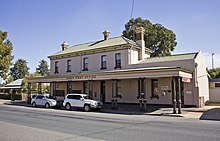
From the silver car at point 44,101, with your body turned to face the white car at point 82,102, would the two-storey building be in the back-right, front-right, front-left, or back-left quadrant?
front-left

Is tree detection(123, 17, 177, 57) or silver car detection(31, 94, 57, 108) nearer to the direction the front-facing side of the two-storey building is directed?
the silver car

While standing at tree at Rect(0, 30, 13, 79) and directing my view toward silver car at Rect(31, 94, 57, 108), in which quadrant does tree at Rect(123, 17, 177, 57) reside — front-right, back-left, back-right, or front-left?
front-left

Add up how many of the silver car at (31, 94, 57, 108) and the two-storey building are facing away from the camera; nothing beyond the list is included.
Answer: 0

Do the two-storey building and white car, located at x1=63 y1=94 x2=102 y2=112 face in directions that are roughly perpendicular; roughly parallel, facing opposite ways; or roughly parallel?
roughly perpendicular

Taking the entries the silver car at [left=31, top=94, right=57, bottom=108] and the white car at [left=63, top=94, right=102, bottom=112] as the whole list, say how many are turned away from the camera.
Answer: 0

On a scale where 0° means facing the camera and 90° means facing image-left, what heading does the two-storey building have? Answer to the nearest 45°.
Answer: approximately 45°

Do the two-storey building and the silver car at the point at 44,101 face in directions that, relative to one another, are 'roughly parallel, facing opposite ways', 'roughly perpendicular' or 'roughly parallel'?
roughly perpendicular

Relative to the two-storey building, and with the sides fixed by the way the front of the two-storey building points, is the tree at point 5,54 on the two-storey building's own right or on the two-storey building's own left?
on the two-storey building's own right
